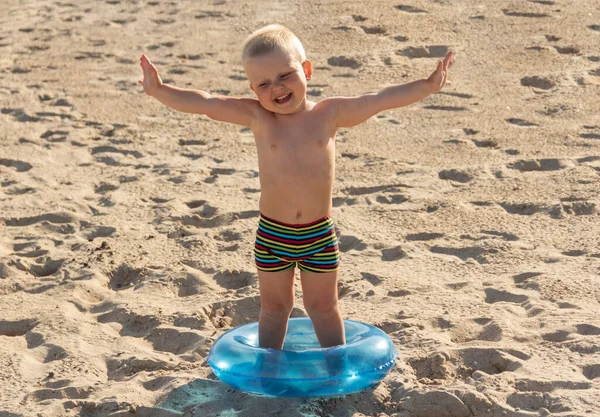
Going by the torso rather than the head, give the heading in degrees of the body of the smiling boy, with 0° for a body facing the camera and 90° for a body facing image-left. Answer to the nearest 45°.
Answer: approximately 0°
